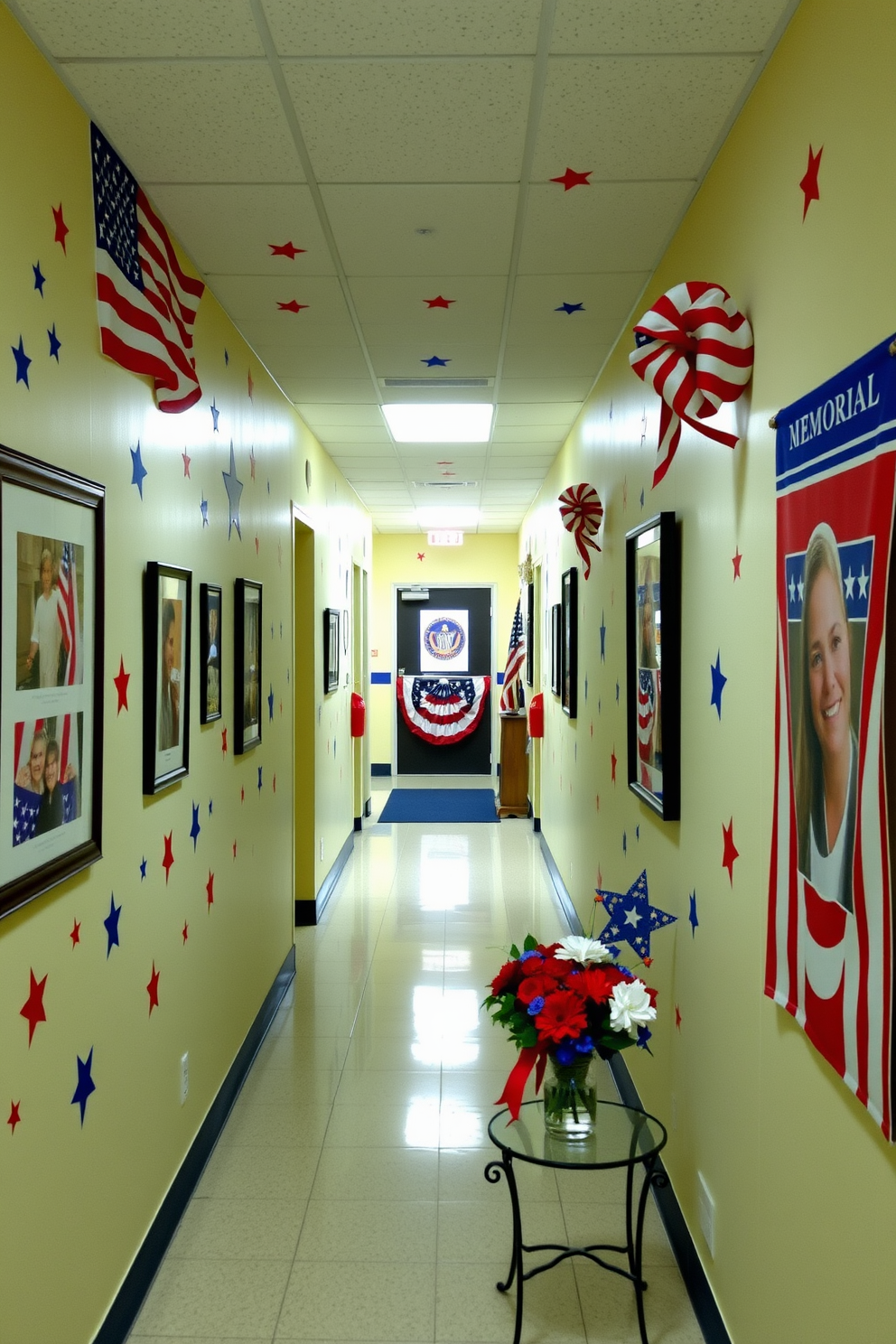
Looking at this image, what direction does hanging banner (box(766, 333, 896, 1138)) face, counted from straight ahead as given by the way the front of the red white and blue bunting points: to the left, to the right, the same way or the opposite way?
to the right

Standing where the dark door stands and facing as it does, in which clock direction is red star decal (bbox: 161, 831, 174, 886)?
The red star decal is roughly at 12 o'clock from the dark door.

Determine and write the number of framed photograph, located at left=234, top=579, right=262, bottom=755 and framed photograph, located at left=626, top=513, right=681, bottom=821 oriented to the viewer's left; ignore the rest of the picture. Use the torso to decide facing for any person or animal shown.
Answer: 1

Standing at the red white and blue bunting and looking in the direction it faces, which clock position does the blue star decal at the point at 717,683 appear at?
The blue star decal is roughly at 12 o'clock from the red white and blue bunting.

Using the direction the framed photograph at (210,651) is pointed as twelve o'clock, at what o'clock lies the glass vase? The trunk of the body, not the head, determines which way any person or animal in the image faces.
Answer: The glass vase is roughly at 2 o'clock from the framed photograph.

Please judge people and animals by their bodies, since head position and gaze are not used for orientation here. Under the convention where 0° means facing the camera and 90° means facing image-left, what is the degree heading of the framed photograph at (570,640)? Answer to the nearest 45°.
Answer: approximately 90°

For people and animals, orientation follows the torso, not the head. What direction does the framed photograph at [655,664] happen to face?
to the viewer's left

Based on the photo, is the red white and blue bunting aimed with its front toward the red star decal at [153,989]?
yes

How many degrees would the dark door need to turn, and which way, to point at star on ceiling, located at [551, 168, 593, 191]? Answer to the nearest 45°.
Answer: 0° — it already faces it

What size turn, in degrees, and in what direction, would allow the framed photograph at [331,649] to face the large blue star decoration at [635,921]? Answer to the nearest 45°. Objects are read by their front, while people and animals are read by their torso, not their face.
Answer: approximately 90° to its right

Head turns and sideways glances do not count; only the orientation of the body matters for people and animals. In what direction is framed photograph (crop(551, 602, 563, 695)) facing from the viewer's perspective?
to the viewer's left

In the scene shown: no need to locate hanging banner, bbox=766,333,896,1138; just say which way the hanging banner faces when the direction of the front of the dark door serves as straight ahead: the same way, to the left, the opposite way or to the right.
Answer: to the right
